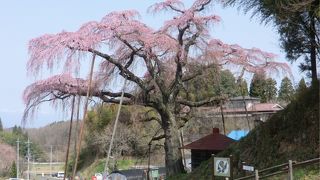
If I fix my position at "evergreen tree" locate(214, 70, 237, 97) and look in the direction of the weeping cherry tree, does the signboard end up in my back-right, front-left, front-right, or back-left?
front-left

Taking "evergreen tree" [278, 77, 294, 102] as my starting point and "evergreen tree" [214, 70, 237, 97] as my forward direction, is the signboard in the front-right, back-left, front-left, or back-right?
front-left

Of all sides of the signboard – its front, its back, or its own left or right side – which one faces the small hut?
back

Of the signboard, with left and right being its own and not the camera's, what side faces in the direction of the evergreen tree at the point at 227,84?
back

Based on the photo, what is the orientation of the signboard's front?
toward the camera

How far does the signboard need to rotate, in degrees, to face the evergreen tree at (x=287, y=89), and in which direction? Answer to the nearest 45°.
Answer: approximately 180°

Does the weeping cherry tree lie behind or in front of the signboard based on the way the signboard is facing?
behind
